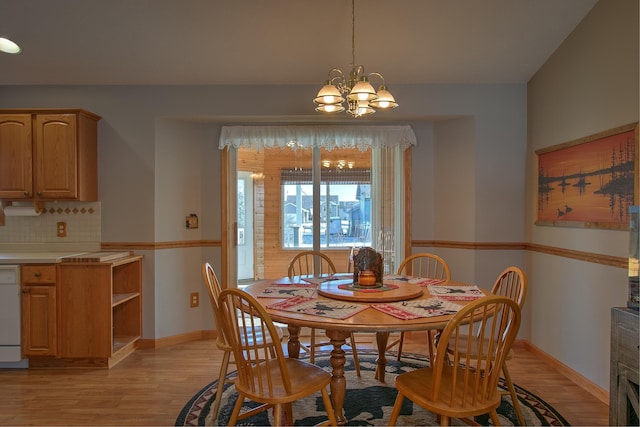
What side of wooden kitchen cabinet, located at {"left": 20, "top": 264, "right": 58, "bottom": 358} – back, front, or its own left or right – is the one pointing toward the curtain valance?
left

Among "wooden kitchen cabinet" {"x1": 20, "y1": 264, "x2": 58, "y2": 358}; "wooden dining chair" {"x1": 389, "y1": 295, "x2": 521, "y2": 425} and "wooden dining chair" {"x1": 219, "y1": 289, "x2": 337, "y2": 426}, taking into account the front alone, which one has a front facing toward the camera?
the wooden kitchen cabinet

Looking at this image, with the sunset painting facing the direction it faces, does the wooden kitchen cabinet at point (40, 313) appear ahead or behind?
ahead

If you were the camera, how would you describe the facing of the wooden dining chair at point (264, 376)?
facing away from the viewer and to the right of the viewer

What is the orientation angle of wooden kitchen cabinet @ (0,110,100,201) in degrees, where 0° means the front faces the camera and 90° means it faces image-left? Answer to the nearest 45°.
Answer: approximately 0°

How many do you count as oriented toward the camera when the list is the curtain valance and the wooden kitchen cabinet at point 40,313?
2

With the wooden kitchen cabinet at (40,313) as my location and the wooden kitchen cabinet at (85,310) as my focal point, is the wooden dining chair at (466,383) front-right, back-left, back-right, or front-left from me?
front-right

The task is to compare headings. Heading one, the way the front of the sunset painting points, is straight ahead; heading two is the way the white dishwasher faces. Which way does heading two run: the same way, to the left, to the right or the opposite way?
to the left

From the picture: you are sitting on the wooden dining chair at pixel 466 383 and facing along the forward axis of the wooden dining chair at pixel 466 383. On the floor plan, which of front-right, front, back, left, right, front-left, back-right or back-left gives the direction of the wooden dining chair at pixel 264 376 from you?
front-left

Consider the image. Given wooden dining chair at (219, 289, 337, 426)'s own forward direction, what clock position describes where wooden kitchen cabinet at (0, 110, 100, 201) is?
The wooden kitchen cabinet is roughly at 9 o'clock from the wooden dining chair.

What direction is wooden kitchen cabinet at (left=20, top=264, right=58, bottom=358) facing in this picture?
toward the camera

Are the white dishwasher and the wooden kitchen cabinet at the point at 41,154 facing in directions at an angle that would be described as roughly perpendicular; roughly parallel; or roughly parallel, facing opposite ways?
roughly parallel

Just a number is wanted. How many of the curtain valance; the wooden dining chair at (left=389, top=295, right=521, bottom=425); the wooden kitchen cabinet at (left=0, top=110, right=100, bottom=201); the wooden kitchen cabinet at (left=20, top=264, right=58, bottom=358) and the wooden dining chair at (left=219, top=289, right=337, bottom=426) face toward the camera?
3

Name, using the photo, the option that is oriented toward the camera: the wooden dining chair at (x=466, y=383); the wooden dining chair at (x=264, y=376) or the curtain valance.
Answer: the curtain valance

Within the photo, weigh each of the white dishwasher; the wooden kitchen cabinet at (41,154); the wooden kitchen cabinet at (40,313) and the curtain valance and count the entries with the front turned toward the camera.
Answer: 4

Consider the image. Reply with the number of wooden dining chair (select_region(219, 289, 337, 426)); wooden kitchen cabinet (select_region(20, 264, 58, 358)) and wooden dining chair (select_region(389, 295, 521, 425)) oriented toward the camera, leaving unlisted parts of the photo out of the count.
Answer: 1

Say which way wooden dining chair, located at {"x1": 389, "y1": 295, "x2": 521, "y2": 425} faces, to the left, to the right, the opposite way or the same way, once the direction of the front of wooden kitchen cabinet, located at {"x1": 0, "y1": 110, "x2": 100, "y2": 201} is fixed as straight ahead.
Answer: the opposite way

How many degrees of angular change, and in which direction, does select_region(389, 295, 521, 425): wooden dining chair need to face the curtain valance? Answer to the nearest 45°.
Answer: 0° — it already faces it
